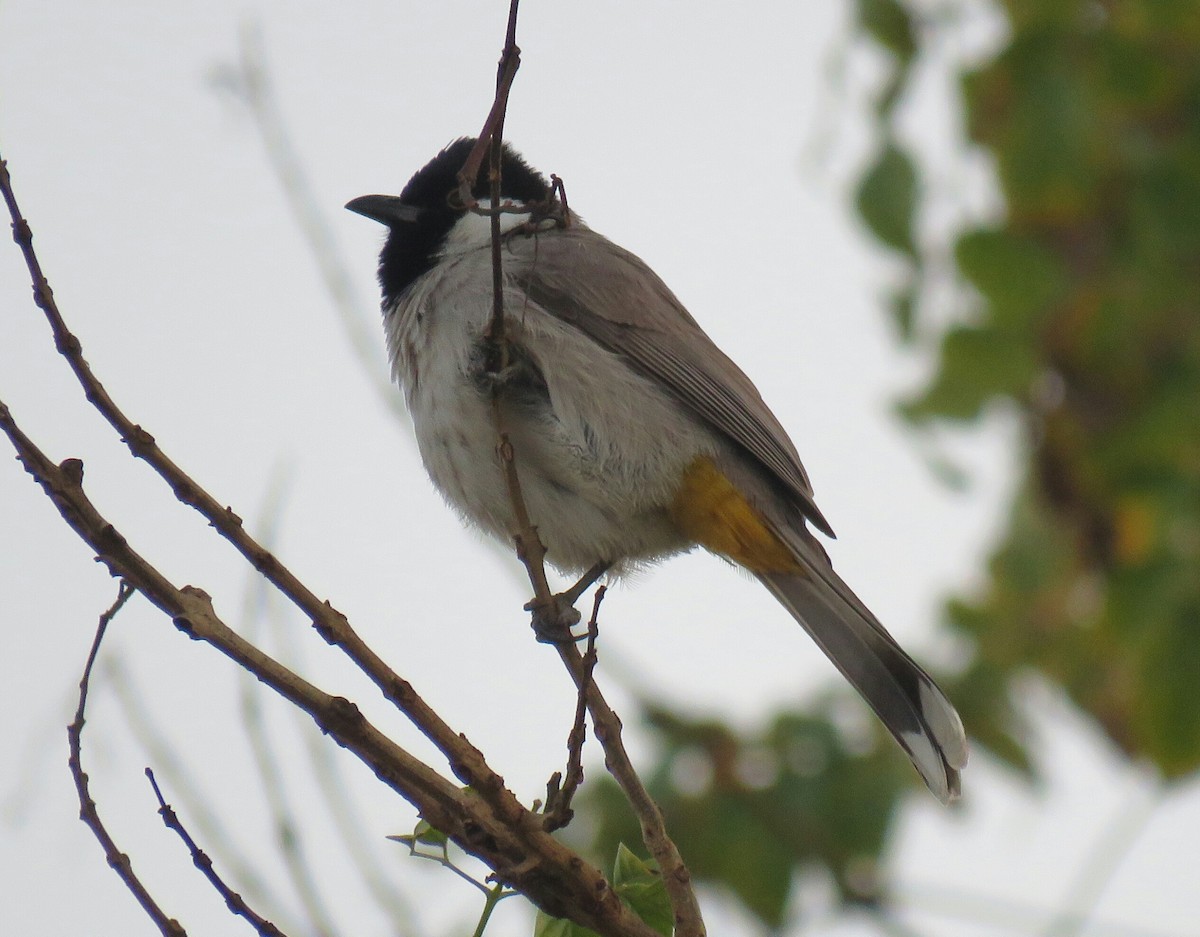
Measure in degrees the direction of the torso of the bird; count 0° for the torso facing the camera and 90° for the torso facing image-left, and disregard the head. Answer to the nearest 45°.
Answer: approximately 90°
